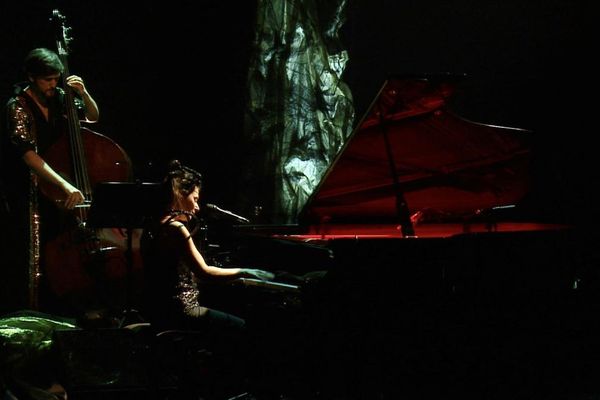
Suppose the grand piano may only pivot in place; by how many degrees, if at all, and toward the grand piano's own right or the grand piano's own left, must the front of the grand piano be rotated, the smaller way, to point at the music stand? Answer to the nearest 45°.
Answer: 0° — it already faces it

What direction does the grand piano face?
to the viewer's left

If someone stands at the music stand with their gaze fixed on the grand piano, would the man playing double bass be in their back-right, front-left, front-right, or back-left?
back-left

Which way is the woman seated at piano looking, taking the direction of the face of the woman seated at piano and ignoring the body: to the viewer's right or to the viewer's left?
to the viewer's right

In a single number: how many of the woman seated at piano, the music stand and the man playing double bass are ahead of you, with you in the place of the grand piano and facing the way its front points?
3

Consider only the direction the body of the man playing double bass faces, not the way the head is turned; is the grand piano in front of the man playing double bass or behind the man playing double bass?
in front

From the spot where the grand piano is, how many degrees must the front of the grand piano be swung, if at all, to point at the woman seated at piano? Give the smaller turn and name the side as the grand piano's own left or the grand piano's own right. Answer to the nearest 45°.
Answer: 0° — it already faces them

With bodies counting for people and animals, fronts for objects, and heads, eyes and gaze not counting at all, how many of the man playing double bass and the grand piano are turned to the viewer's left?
1

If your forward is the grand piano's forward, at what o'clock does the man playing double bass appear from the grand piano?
The man playing double bass is roughly at 12 o'clock from the grand piano.

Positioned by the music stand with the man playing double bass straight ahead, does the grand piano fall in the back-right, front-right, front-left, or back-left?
back-right

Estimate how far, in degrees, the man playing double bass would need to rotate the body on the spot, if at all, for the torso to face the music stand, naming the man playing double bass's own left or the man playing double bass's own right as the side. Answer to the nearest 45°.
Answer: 0° — they already face it
